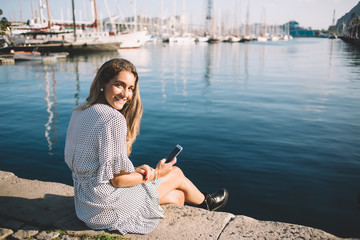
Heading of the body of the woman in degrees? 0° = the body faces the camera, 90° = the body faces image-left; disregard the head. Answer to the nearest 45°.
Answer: approximately 225°

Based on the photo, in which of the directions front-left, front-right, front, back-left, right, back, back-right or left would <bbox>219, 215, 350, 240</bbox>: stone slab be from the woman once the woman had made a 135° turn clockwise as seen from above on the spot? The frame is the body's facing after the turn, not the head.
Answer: left
